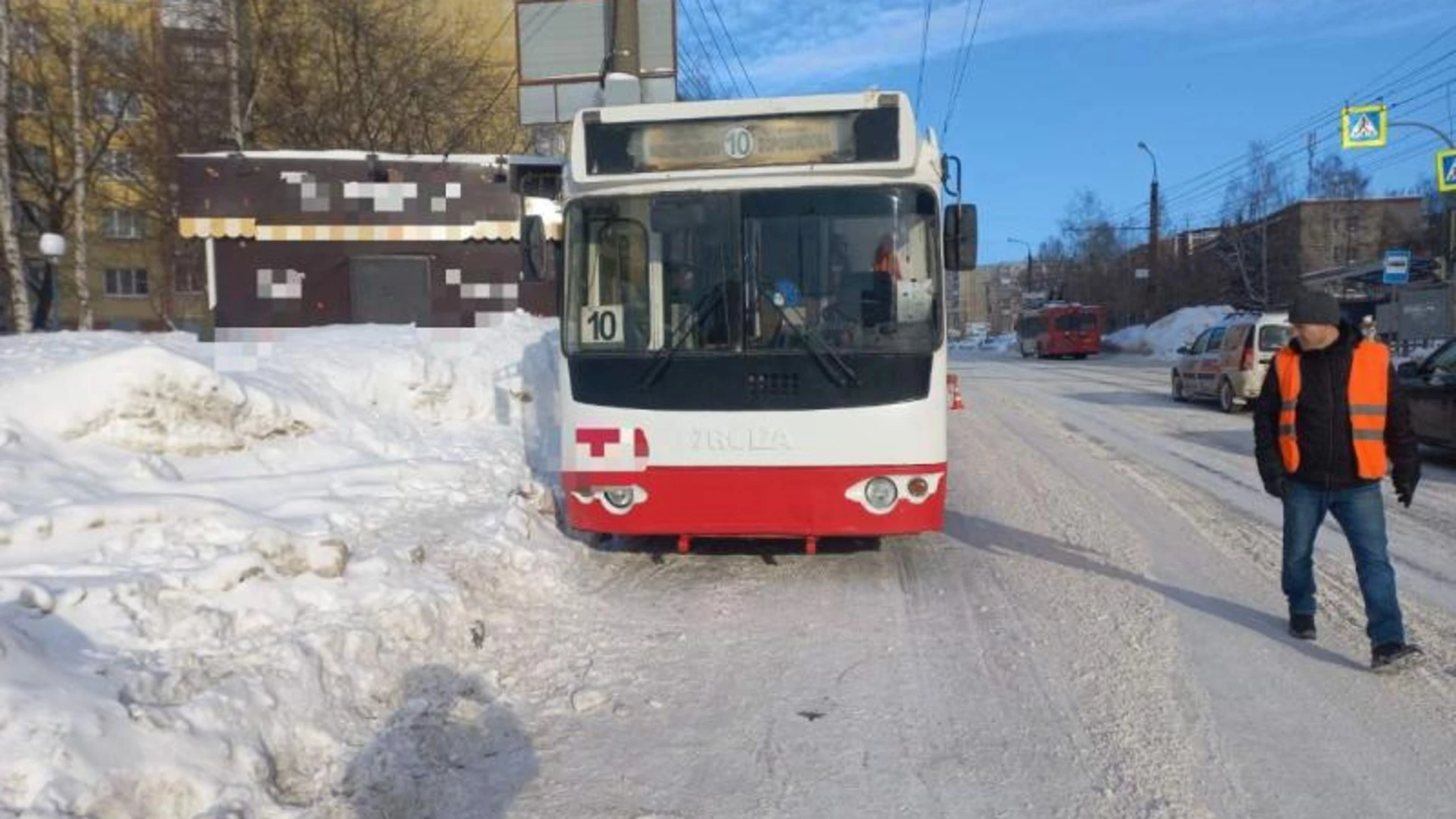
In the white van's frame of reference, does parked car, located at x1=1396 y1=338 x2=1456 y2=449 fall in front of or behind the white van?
behind

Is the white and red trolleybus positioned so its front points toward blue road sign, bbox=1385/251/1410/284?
no

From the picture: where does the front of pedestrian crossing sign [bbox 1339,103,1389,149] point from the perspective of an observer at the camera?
facing the viewer

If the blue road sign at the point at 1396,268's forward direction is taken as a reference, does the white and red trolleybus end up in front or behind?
in front

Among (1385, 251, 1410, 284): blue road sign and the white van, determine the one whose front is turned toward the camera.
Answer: the blue road sign

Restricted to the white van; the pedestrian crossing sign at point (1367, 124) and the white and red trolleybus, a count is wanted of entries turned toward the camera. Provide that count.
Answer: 2

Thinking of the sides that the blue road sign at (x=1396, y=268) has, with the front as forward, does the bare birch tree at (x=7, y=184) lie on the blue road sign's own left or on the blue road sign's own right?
on the blue road sign's own right

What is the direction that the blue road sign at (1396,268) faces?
toward the camera

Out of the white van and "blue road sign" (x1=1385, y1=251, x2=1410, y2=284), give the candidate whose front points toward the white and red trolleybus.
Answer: the blue road sign

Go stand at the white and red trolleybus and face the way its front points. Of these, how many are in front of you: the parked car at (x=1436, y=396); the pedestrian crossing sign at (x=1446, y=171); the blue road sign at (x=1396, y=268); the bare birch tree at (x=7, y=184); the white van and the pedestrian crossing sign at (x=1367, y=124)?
0

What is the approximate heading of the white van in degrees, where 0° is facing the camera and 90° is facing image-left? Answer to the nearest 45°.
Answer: approximately 135°

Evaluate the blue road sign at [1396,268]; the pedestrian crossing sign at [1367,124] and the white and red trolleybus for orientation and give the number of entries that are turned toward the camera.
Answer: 3

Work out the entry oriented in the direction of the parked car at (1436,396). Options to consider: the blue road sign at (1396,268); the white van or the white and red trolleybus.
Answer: the blue road sign

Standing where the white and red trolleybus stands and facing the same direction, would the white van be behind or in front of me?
behind

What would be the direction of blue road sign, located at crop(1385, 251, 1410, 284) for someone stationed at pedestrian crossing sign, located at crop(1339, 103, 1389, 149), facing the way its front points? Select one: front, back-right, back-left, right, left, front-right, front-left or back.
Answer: back

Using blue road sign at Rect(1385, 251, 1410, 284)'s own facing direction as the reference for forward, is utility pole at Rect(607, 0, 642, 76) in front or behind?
in front

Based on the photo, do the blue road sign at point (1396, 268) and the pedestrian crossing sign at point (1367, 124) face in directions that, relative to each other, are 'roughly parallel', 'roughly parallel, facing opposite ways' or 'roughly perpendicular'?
roughly parallel
